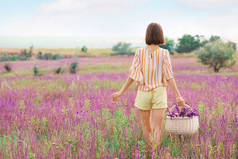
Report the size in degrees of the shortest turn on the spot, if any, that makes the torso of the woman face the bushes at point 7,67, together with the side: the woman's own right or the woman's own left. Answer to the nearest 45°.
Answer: approximately 45° to the woman's own left

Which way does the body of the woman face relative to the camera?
away from the camera

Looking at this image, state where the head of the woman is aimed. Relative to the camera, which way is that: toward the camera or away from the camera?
away from the camera

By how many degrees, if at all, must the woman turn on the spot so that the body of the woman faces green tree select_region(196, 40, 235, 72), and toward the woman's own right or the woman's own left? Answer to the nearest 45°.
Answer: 0° — they already face it
